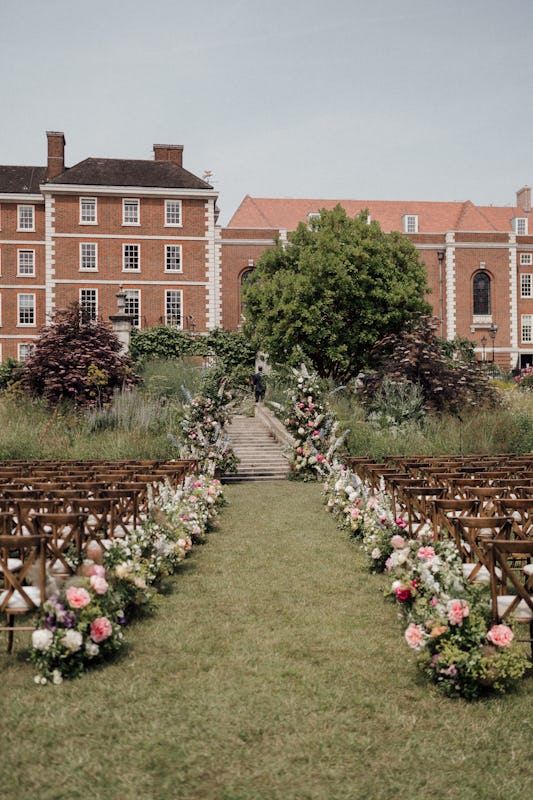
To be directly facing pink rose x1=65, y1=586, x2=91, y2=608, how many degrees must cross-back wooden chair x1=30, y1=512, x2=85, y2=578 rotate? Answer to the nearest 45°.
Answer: approximately 180°

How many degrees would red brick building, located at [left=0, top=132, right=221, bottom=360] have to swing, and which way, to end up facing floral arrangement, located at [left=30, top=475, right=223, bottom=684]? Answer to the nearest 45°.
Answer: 0° — it already faces it

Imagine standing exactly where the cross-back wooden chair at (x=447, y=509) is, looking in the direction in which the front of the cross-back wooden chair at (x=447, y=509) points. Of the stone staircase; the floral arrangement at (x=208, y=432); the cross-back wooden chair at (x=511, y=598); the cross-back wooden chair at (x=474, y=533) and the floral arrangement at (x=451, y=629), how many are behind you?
3

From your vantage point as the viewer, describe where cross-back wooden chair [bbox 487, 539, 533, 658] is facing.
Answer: facing away from the viewer

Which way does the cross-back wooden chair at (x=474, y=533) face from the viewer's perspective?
away from the camera

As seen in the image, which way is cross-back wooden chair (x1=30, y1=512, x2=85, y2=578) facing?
away from the camera

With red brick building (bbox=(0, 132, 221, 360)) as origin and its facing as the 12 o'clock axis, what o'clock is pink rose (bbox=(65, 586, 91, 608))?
The pink rose is roughly at 12 o'clock from the red brick building.

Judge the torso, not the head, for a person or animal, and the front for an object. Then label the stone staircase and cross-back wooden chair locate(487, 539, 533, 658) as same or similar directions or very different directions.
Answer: very different directions
